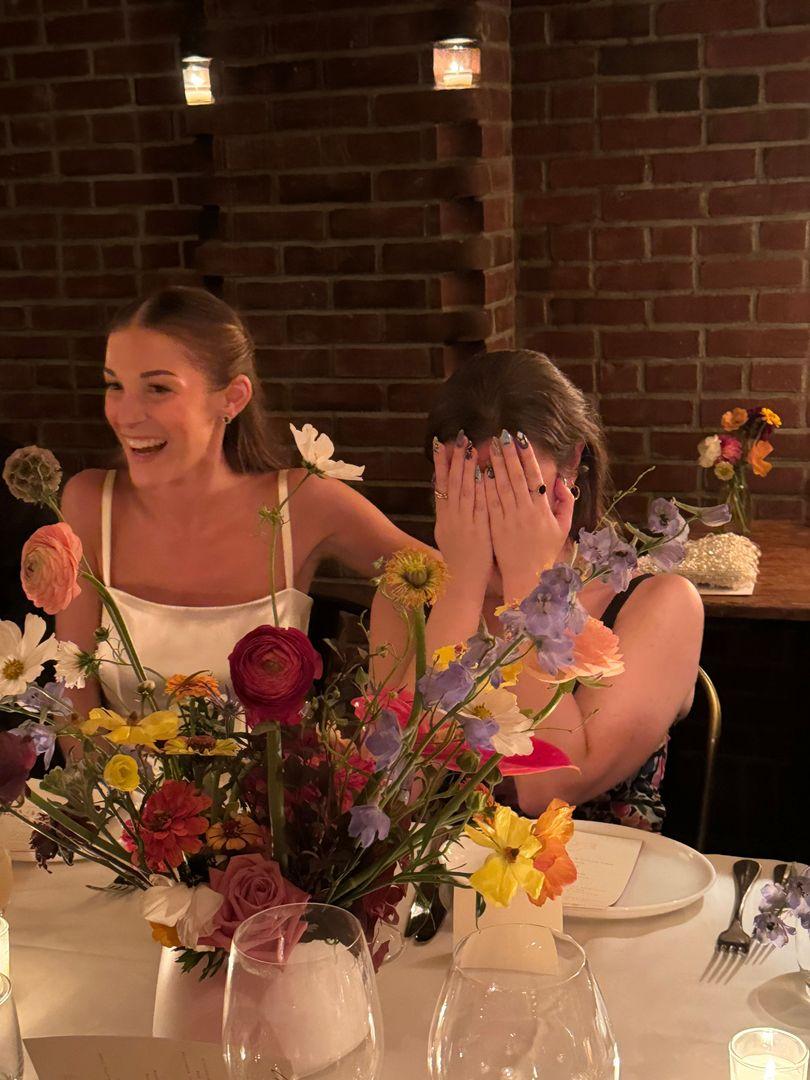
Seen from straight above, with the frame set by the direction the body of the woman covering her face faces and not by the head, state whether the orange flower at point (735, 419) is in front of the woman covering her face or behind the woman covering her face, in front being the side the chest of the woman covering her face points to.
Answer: behind

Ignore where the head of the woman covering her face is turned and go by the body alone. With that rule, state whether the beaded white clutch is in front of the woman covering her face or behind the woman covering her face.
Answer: behind

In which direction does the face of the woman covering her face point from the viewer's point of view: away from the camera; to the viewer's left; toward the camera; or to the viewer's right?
toward the camera

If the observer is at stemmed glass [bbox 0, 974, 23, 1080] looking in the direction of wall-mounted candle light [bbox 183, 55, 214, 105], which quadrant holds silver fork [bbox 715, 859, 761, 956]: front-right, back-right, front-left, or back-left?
front-right

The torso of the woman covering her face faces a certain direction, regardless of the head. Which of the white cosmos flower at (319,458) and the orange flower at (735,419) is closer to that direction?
the white cosmos flower

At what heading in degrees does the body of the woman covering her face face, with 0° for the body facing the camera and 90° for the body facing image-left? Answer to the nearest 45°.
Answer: approximately 45°

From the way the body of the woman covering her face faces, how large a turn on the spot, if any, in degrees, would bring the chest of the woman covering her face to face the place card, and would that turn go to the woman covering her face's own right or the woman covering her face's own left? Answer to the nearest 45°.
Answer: approximately 45° to the woman covering her face's own left

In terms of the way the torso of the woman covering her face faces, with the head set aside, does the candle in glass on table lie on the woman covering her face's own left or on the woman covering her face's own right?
on the woman covering her face's own left

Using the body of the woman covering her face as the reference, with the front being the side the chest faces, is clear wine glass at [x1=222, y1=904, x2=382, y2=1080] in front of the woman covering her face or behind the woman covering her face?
in front

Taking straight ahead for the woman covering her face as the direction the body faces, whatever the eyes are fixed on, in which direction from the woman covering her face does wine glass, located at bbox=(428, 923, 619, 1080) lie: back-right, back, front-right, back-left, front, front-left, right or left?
front-left

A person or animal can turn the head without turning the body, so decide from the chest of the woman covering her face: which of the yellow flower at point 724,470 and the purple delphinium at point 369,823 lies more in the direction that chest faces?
the purple delphinium

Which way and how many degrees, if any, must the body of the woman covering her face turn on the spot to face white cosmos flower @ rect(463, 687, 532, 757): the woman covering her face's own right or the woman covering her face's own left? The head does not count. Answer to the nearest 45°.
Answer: approximately 45° to the woman covering her face's own left

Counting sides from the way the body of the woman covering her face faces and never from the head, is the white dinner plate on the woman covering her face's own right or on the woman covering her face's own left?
on the woman covering her face's own left
